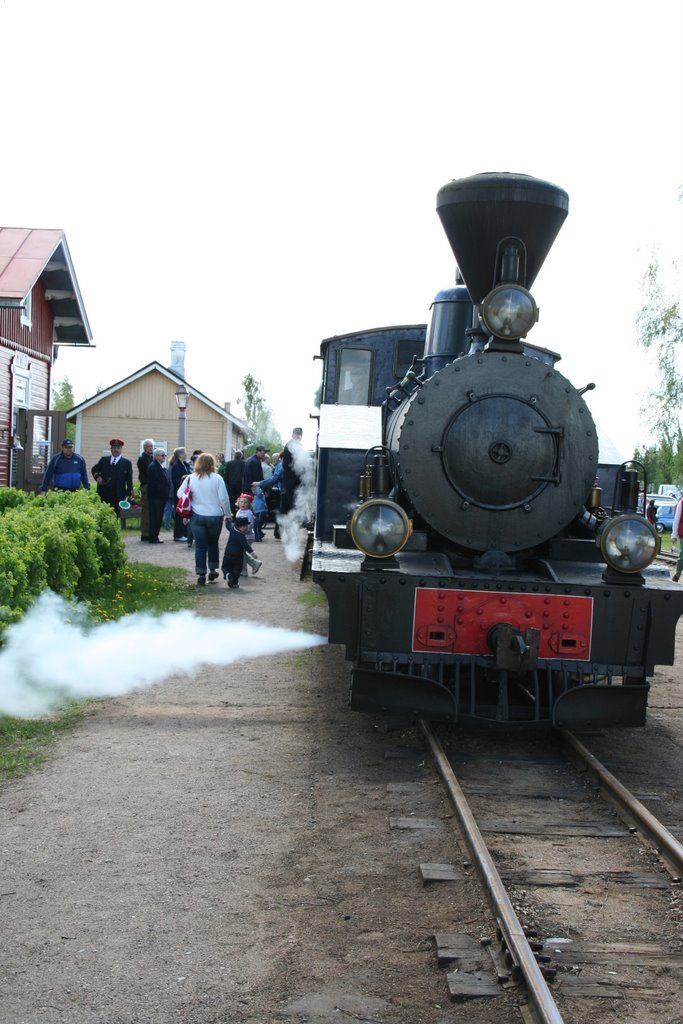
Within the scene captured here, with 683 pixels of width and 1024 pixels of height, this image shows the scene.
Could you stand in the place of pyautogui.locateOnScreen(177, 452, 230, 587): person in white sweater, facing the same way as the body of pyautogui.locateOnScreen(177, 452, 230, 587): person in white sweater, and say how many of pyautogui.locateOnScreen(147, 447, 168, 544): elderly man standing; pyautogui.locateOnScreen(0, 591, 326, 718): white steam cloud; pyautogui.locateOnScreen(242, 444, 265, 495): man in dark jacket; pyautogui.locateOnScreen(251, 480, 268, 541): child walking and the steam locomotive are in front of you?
3

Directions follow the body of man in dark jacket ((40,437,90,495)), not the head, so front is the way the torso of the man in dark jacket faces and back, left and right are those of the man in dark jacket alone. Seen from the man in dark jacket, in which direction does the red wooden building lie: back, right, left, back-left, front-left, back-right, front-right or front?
back

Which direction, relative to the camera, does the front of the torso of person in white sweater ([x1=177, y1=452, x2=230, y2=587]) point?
away from the camera

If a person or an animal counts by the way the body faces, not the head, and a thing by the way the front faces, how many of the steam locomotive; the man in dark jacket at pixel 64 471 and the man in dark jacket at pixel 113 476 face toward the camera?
3

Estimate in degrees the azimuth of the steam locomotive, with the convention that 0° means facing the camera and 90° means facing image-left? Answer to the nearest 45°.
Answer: approximately 0°

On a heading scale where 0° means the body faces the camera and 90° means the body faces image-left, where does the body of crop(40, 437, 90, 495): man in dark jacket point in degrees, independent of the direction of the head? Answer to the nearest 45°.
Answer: approximately 0°

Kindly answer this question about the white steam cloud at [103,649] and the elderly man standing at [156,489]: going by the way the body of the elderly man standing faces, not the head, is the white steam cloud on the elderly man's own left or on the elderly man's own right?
on the elderly man's own right

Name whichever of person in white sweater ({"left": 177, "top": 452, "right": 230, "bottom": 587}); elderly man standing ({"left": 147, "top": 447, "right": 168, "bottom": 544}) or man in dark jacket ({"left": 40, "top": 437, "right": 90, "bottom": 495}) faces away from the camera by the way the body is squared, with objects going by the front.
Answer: the person in white sweater

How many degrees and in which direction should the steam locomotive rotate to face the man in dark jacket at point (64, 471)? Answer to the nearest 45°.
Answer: approximately 135° to its right

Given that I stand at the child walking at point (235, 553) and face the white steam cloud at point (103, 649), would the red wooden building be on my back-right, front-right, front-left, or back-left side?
back-right

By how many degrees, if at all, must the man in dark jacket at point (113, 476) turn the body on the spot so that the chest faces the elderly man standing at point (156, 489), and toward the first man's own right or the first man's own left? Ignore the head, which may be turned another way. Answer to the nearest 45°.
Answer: approximately 45° to the first man's own left

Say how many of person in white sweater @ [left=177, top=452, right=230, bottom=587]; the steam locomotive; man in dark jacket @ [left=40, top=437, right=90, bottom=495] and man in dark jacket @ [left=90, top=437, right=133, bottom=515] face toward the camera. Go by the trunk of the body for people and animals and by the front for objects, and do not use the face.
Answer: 3

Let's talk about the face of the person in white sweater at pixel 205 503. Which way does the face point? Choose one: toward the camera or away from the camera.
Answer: away from the camera
